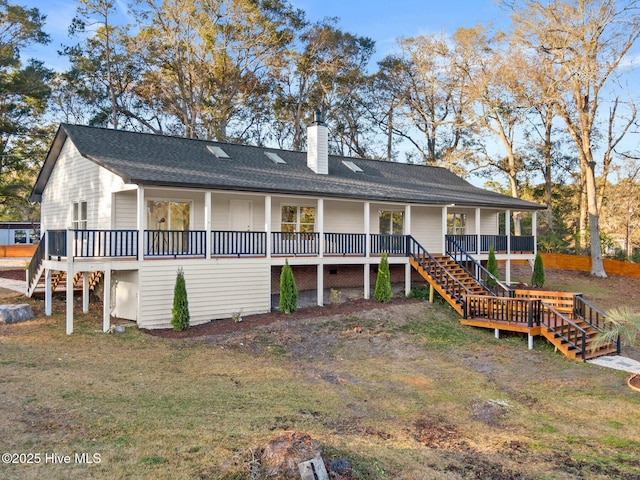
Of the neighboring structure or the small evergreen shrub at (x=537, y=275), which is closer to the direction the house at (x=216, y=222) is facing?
the small evergreen shrub

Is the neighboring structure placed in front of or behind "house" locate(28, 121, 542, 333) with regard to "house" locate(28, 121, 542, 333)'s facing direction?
behind

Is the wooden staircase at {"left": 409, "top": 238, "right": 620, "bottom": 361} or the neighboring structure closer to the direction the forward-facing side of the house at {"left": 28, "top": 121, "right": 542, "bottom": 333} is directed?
the wooden staircase

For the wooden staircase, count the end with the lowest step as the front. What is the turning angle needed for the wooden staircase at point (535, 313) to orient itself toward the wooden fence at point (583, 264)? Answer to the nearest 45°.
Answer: approximately 135° to its left

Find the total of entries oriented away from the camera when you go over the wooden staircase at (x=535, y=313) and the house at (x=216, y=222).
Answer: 0

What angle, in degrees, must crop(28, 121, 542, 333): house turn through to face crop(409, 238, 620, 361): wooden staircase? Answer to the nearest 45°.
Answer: approximately 45° to its left

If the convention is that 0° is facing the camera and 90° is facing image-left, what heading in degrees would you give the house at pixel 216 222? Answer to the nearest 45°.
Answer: approximately 315°

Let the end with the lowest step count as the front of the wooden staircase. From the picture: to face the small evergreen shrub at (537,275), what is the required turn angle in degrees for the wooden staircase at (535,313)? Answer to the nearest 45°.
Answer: approximately 135° to its left

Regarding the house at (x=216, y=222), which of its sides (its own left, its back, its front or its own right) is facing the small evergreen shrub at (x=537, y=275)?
left

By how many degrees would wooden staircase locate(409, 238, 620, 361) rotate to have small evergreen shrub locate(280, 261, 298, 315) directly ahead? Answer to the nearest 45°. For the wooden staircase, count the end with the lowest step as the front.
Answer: approximately 135° to its right

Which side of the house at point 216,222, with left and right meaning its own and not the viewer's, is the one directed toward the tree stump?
right
